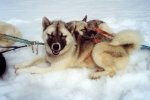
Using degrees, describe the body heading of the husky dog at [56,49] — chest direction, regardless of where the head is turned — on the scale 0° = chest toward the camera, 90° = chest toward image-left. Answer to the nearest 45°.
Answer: approximately 45°

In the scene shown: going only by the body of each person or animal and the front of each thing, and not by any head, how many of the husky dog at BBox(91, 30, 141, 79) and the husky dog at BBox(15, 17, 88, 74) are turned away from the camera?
0

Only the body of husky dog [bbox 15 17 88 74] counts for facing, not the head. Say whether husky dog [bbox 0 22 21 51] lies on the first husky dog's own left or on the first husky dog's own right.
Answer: on the first husky dog's own right

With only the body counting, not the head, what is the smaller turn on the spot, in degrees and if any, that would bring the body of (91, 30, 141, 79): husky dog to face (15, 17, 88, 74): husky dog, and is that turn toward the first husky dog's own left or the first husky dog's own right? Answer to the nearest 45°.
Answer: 0° — it already faces it

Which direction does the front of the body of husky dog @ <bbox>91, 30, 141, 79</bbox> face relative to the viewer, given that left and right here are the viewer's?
facing to the left of the viewer

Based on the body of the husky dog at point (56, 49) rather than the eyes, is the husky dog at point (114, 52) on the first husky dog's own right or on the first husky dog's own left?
on the first husky dog's own left
